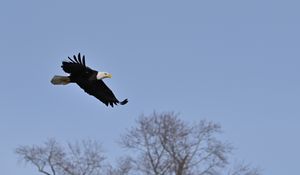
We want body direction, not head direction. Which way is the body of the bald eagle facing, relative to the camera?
to the viewer's right
